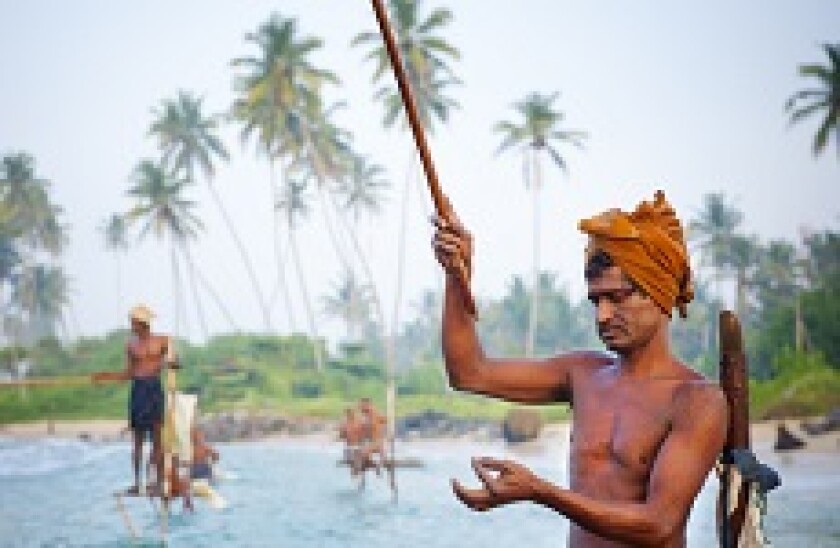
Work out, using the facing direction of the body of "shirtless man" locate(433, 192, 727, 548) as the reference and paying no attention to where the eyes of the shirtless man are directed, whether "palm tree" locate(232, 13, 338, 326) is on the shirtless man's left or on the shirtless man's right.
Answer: on the shirtless man's right

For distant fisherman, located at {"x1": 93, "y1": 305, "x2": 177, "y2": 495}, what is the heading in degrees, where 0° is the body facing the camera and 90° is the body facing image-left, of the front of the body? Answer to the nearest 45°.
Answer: approximately 45°

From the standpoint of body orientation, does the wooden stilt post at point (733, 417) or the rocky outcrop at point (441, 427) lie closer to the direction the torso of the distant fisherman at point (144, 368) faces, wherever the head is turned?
the wooden stilt post

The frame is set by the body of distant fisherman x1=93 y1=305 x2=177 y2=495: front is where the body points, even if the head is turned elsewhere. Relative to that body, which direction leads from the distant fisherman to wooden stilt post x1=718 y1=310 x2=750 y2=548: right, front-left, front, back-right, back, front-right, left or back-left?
front-left

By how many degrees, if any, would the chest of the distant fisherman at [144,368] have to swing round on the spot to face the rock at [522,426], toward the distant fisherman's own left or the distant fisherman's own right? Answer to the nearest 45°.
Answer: approximately 180°

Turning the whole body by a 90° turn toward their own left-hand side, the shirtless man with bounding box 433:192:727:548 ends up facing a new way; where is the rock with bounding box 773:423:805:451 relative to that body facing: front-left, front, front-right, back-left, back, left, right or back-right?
back-left

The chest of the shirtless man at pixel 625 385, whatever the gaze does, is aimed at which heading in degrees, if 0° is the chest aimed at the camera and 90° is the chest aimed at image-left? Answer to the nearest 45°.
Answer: approximately 45°

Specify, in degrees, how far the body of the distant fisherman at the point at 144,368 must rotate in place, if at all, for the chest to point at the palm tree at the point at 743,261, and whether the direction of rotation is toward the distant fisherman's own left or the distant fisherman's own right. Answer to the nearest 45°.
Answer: approximately 180°

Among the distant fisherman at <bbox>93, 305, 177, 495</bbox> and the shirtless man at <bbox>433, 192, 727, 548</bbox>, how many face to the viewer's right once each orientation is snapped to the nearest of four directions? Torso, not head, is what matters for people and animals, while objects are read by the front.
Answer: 0

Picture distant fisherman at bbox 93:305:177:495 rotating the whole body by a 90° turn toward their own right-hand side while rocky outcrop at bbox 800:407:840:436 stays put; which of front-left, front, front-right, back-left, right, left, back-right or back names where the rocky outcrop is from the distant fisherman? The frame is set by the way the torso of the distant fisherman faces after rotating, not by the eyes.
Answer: right

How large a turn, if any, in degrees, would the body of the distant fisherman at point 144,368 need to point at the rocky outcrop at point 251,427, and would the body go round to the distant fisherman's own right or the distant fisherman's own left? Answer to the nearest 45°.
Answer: approximately 135° to the distant fisherman's own right
